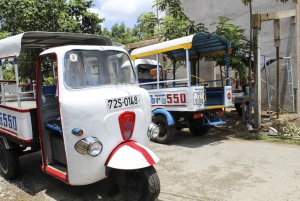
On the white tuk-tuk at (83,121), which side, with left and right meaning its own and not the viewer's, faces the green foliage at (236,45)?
left

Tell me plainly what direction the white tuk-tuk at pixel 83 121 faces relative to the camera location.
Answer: facing the viewer and to the right of the viewer

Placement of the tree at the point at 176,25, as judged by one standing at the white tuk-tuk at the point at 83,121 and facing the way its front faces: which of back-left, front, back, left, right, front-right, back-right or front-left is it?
left

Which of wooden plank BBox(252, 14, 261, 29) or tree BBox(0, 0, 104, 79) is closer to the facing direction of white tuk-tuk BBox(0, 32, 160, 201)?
the wooden plank

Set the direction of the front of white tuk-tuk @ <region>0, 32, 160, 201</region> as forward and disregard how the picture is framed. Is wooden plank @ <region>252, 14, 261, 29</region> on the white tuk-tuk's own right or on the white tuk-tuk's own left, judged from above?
on the white tuk-tuk's own left

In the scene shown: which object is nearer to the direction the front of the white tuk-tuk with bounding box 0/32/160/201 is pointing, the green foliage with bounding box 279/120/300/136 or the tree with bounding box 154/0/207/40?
the green foliage
